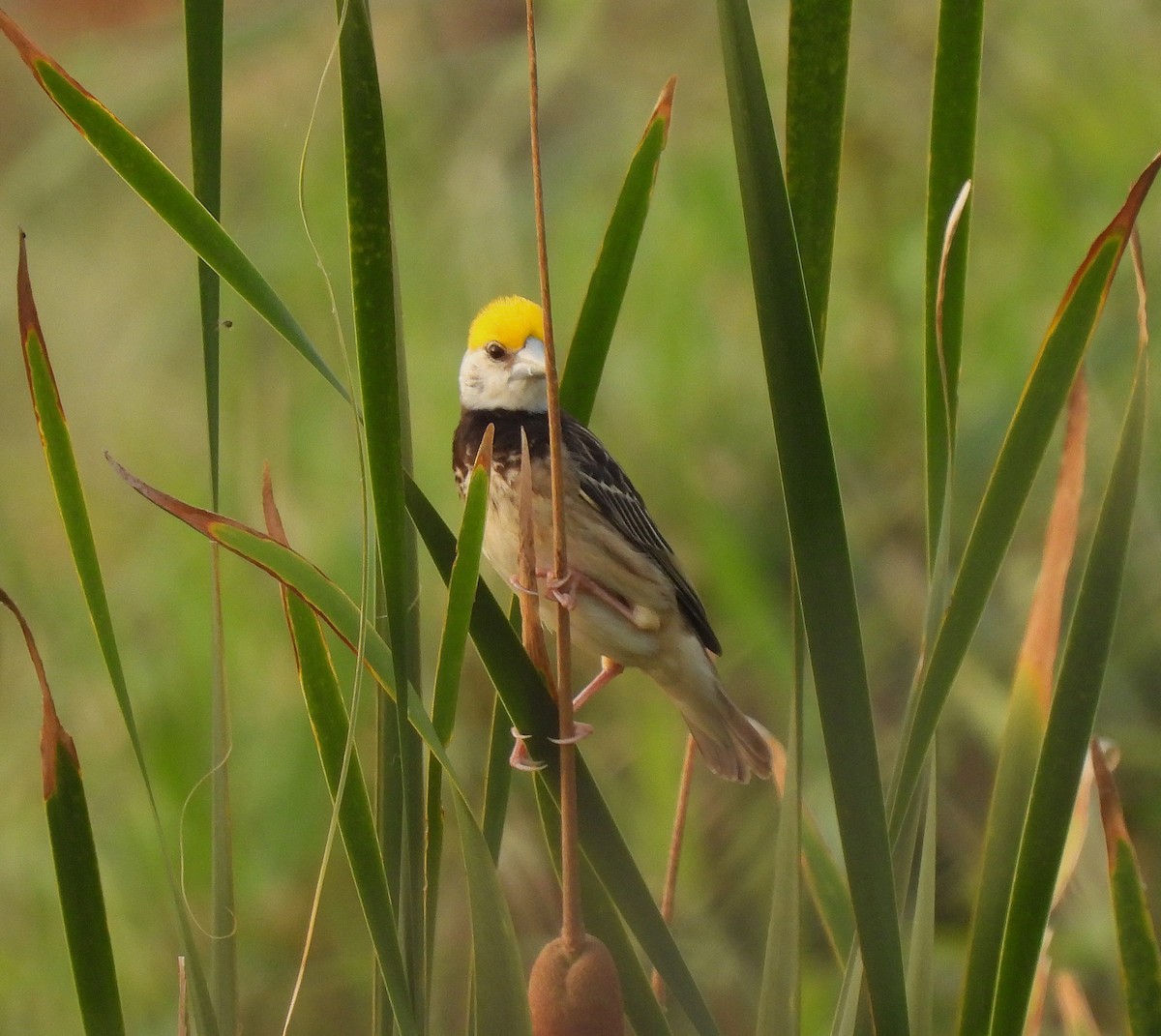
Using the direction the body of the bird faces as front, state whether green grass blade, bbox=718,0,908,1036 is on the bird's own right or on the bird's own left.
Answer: on the bird's own left

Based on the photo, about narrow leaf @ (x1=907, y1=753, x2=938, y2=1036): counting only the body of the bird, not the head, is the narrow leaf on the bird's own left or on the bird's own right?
on the bird's own left

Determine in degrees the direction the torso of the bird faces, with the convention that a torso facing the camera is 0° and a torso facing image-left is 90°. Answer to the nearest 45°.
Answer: approximately 45°
